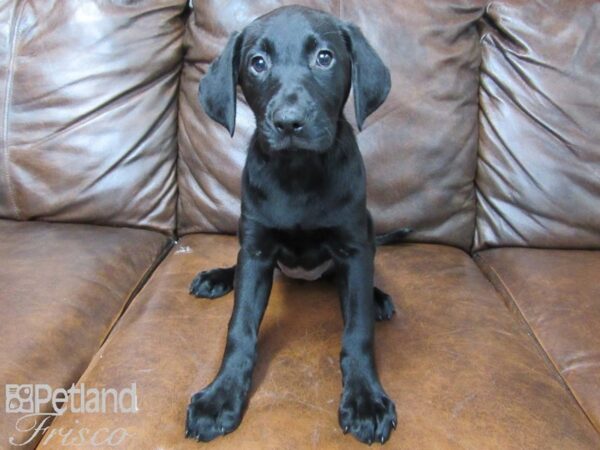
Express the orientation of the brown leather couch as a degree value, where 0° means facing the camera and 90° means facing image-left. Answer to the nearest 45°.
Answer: approximately 0°
